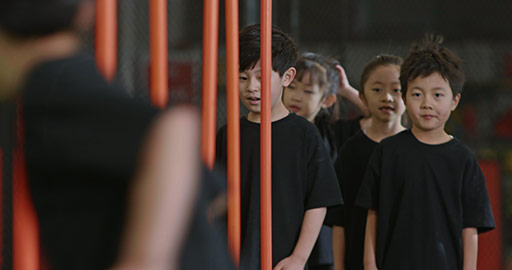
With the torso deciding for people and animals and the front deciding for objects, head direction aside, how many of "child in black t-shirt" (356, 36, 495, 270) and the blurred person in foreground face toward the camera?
1

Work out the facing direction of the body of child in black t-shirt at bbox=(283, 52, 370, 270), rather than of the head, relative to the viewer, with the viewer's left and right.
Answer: facing the viewer and to the left of the viewer

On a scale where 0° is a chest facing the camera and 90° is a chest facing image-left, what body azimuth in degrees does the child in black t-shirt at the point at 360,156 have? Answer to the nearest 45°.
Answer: approximately 0°

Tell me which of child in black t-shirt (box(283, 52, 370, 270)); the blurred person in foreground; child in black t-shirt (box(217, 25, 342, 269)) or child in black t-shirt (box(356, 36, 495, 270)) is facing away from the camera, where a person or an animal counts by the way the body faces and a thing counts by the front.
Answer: the blurred person in foreground

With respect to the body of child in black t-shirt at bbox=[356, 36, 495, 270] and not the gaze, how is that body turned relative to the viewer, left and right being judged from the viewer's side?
facing the viewer

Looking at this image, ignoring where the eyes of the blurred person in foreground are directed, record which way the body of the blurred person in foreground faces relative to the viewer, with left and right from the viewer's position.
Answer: facing away from the viewer

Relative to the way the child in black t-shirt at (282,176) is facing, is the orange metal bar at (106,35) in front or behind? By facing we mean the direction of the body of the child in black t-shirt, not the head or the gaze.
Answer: in front
